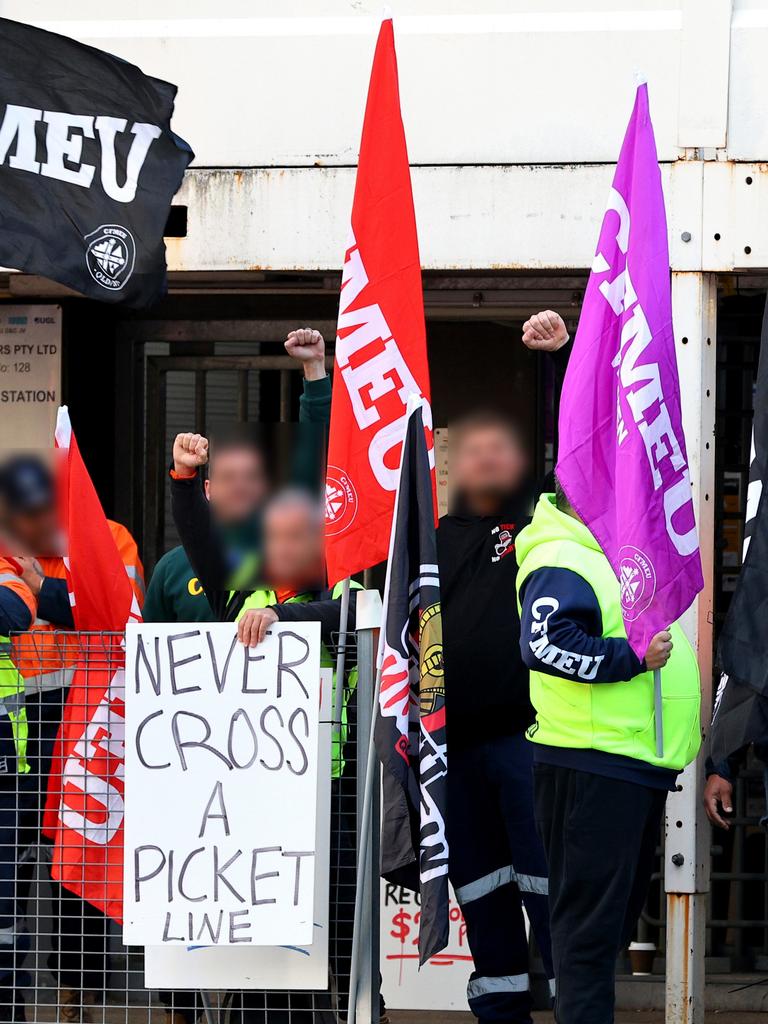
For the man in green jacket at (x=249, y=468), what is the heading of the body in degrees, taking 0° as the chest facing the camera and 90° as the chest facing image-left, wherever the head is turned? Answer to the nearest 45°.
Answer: approximately 0°

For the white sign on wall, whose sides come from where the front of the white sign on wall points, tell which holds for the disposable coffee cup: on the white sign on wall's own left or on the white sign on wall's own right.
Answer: on the white sign on wall's own left

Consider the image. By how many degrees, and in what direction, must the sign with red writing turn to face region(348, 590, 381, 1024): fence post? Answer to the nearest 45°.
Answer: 0° — it already faces it

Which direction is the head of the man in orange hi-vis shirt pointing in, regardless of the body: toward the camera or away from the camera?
toward the camera

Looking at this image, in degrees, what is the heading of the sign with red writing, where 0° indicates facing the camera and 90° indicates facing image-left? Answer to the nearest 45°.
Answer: approximately 0°

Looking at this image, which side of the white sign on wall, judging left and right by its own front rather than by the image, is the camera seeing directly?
front

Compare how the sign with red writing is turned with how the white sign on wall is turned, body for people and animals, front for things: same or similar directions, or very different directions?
same or similar directions

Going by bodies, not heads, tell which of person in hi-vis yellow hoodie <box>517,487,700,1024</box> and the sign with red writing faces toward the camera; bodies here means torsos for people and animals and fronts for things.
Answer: the sign with red writing
